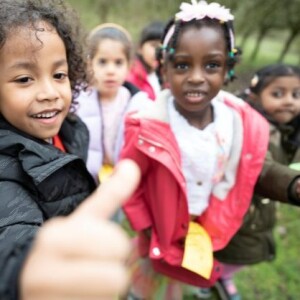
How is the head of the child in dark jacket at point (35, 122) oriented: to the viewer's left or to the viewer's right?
to the viewer's right

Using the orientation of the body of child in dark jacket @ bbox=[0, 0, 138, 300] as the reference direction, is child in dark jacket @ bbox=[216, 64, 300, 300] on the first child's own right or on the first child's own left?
on the first child's own left

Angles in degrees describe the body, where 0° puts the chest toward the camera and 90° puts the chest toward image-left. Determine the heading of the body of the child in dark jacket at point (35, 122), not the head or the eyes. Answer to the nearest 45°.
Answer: approximately 315°

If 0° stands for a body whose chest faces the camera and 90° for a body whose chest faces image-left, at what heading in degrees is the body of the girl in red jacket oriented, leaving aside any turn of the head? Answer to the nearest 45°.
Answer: approximately 0°

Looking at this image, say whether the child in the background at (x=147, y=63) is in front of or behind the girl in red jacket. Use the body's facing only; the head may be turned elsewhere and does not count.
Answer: behind

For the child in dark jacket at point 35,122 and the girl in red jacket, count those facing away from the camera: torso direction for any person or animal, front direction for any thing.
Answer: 0
